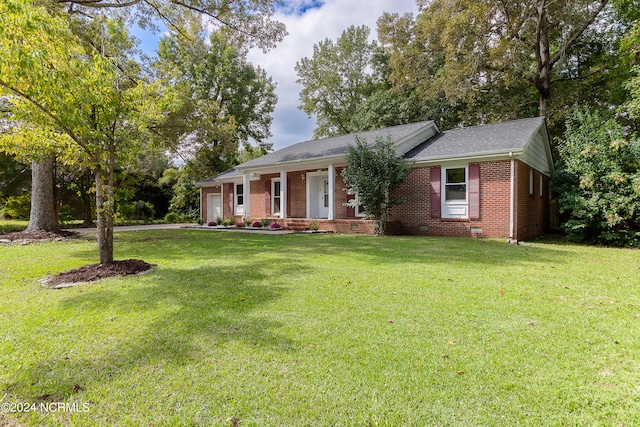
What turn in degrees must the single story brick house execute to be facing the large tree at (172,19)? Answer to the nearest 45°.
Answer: approximately 45° to its right

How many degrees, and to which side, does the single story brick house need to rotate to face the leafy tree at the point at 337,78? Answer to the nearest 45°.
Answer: approximately 135° to its right

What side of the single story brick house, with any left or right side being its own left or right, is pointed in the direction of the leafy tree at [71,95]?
front

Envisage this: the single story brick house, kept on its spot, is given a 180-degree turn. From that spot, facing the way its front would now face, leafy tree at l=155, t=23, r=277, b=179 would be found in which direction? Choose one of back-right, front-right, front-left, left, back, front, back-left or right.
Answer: left

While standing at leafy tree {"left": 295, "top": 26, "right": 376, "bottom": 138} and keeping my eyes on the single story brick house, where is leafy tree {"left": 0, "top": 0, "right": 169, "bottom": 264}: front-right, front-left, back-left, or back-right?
front-right

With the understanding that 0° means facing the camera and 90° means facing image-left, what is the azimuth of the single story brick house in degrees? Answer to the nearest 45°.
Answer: approximately 45°

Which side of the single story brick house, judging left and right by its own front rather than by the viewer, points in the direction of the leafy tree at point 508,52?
back
